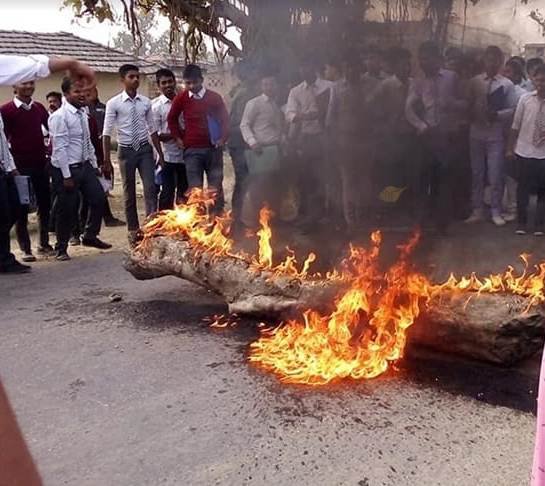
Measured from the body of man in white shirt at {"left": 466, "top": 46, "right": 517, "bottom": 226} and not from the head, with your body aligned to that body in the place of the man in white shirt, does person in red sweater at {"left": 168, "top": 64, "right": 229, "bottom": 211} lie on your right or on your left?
on your right

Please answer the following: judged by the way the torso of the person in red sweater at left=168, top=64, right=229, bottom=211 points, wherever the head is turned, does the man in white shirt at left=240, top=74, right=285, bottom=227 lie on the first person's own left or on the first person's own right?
on the first person's own left

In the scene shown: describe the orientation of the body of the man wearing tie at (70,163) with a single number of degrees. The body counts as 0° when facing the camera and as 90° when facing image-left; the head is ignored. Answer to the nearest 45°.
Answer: approximately 315°

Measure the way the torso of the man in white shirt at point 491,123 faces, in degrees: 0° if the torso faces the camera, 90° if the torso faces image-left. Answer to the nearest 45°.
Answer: approximately 0°
